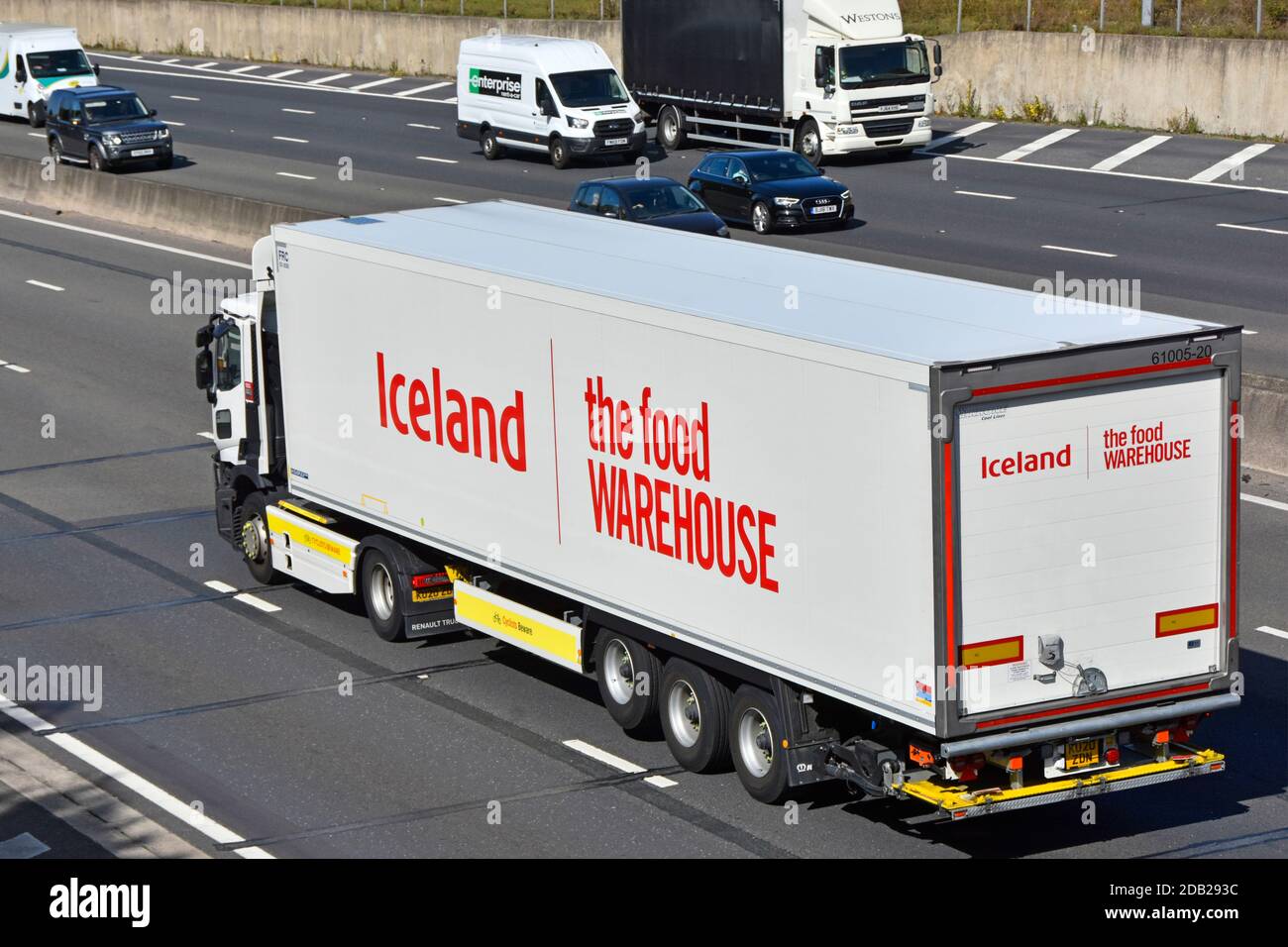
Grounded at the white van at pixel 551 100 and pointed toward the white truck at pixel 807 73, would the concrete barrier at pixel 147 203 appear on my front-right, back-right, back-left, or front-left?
back-right

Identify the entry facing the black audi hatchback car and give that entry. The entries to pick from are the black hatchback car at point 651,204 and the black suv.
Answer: the black suv

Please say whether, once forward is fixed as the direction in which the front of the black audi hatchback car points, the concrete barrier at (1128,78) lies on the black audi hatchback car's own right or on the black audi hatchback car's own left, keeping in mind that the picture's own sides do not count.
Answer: on the black audi hatchback car's own left

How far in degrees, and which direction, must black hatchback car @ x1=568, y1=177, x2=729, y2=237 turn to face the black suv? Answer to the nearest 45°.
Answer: approximately 180°

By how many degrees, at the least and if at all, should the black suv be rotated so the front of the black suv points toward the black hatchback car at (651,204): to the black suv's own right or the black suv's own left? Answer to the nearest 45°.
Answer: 0° — it already faces it

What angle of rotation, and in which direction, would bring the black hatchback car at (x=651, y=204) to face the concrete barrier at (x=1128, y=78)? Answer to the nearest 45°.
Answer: approximately 90° to its left

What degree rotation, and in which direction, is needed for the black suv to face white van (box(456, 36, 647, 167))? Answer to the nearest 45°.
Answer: approximately 45° to its left

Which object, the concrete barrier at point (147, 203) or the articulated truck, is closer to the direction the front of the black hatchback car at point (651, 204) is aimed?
the articulated truck

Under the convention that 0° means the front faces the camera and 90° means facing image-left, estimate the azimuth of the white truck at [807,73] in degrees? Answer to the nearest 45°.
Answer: approximately 315°
